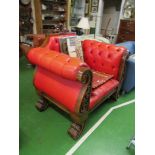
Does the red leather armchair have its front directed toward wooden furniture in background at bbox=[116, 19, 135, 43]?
no

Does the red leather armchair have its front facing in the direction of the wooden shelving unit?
no

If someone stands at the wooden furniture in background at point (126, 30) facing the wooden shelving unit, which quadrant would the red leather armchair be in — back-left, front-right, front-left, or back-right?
front-left

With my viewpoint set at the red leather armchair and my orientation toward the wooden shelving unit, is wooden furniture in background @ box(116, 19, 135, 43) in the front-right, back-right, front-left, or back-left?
front-right

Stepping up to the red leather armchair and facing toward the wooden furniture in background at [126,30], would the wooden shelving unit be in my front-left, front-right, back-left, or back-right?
front-left
